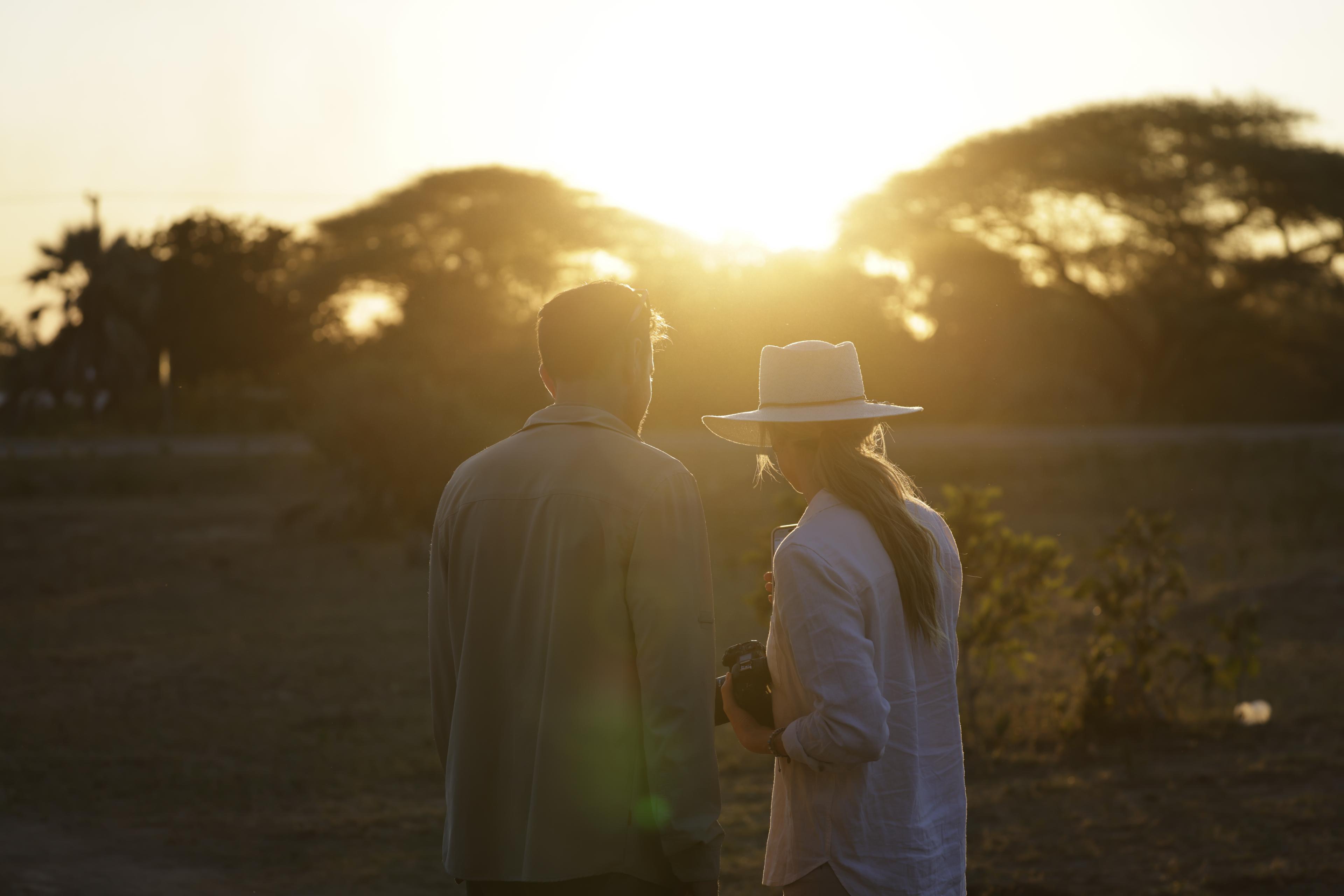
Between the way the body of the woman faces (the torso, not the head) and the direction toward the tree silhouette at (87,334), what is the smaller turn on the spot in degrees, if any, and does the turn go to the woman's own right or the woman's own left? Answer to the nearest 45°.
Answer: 0° — they already face it

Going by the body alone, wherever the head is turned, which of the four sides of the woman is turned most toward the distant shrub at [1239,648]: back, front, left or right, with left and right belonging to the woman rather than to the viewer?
right

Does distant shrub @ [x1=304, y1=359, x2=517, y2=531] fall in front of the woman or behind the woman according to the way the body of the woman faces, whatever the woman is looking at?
in front

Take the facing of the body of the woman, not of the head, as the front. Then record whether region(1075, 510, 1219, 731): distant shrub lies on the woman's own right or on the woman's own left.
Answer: on the woman's own right

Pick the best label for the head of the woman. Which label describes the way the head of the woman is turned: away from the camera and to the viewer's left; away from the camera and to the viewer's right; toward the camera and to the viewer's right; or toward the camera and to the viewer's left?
away from the camera and to the viewer's left

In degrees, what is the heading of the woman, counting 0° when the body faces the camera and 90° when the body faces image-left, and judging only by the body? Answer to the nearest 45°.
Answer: approximately 135°

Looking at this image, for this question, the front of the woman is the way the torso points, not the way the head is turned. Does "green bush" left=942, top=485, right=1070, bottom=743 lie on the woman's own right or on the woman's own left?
on the woman's own right

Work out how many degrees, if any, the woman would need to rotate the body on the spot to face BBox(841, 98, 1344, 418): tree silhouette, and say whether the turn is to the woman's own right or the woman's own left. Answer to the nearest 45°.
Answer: approximately 45° to the woman's own right

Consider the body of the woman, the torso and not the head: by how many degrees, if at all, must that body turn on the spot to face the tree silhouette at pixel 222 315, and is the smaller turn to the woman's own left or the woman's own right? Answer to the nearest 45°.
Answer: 0° — they already face it

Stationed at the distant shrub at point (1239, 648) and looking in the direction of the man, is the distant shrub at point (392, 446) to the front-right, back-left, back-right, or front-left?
back-right
